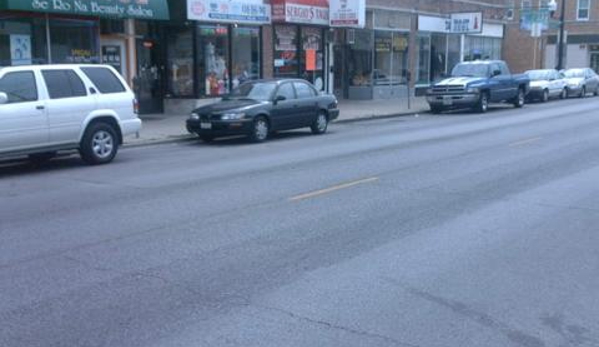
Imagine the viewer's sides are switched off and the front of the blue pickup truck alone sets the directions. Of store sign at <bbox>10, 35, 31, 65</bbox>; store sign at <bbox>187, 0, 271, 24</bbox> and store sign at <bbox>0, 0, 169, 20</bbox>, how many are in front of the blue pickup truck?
3

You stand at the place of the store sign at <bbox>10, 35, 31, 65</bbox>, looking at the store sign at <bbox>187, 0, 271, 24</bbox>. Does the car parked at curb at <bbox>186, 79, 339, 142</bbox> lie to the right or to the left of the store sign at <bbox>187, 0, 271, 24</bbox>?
right

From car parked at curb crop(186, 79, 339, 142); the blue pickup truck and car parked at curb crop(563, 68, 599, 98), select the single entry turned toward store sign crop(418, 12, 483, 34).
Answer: car parked at curb crop(563, 68, 599, 98)

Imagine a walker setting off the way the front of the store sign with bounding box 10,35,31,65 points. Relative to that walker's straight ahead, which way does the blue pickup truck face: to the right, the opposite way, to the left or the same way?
to the right

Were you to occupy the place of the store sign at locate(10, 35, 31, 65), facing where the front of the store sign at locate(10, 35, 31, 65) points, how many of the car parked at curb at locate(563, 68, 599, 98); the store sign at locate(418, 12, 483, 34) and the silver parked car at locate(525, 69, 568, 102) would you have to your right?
0

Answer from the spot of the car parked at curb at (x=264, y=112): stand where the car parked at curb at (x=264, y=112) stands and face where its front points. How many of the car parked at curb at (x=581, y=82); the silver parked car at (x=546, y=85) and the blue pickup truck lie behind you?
3

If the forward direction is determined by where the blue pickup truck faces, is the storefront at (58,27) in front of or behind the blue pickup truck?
in front

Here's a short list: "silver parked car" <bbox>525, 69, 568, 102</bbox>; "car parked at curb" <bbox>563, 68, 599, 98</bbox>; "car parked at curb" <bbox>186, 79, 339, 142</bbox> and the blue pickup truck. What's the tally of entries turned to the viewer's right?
0

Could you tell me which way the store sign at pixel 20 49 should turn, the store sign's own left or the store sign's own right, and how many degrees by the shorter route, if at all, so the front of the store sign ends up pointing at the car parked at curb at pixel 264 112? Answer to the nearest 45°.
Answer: approximately 45° to the store sign's own left

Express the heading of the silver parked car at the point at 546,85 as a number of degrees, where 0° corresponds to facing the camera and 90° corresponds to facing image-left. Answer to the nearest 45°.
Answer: approximately 45°

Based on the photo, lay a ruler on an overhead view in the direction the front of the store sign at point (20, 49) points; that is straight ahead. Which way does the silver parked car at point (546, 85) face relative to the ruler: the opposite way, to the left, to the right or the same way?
to the right

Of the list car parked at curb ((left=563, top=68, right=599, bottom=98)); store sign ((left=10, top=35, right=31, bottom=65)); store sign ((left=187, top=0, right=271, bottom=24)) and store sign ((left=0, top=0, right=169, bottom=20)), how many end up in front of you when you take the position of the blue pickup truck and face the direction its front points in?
3

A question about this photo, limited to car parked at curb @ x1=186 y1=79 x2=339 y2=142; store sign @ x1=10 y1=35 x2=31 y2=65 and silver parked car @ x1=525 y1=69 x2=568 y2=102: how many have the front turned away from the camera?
0

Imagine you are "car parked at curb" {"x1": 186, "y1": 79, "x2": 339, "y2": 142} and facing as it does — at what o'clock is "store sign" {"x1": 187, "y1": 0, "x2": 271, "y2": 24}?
The store sign is roughly at 4 o'clock from the car parked at curb.

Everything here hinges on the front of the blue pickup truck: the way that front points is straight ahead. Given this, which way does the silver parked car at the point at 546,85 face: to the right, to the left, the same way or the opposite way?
the same way

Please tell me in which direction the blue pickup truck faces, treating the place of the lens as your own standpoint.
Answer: facing the viewer and to the left of the viewer

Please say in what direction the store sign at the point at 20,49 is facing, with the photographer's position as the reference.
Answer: facing the viewer

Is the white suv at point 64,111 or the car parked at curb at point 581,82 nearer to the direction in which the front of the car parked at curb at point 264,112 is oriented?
the white suv

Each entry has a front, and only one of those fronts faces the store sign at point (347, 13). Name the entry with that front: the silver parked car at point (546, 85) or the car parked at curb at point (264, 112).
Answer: the silver parked car

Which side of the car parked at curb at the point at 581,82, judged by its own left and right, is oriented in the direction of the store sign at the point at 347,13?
front

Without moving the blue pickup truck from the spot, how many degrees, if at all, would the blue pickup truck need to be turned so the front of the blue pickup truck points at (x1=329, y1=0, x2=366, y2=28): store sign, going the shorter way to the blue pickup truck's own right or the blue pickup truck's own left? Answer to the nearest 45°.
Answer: approximately 45° to the blue pickup truck's own right

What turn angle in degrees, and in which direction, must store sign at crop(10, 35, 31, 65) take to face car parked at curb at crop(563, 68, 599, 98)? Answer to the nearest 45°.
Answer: approximately 90° to its left

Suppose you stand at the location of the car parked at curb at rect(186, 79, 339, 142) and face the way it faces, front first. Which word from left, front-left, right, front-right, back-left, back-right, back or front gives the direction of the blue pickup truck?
back

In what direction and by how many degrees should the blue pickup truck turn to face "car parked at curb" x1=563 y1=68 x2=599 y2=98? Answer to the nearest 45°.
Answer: approximately 180°
